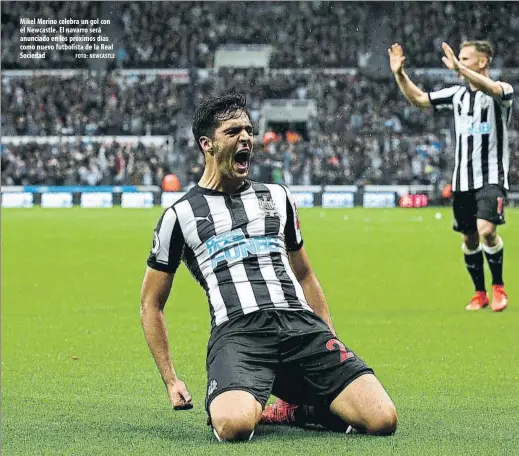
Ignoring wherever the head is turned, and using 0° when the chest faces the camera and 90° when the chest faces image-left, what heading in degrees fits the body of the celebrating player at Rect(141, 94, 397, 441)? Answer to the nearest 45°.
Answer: approximately 315°
